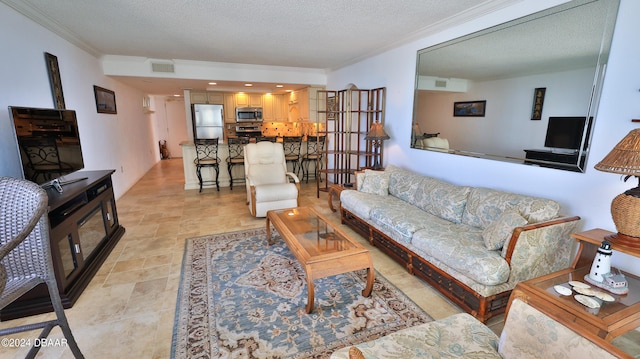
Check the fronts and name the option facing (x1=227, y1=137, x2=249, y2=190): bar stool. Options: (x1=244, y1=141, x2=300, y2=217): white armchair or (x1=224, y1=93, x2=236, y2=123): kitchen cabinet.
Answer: the kitchen cabinet

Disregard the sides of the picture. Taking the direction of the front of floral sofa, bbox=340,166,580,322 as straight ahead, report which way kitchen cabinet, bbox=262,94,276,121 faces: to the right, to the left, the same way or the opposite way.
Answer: to the left

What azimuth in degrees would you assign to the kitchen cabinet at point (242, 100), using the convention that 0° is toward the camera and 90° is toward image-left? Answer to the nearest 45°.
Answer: approximately 0°

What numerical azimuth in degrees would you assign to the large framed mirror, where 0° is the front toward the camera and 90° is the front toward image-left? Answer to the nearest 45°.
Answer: approximately 45°

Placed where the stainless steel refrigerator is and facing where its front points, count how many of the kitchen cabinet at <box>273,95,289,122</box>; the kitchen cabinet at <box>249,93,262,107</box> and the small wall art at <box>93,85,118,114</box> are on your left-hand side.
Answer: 2

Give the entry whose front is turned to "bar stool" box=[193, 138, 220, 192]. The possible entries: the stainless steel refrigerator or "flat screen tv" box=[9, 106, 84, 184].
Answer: the stainless steel refrigerator

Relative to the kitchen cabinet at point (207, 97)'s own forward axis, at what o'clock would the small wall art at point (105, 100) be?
The small wall art is roughly at 1 o'clock from the kitchen cabinet.

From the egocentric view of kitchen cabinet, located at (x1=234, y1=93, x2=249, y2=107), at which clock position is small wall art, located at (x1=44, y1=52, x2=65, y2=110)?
The small wall art is roughly at 1 o'clock from the kitchen cabinet.

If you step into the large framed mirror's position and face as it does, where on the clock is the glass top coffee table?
The glass top coffee table is roughly at 12 o'clock from the large framed mirror.

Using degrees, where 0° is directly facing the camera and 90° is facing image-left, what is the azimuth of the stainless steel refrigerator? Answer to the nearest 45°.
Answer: approximately 0°

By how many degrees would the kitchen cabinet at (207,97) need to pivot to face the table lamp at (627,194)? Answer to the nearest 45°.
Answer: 0° — it already faces it
